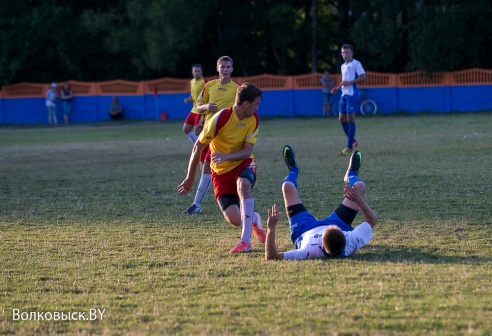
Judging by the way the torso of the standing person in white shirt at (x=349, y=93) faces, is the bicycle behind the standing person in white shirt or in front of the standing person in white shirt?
behind

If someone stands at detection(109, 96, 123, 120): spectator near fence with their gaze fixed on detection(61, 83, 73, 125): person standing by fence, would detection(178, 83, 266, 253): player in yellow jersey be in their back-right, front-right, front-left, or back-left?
back-left

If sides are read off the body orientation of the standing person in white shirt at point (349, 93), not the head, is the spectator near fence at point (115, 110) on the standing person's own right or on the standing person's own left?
on the standing person's own right

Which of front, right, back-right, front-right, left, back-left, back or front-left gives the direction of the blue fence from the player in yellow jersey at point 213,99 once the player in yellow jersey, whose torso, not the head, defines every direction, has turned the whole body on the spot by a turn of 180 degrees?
front

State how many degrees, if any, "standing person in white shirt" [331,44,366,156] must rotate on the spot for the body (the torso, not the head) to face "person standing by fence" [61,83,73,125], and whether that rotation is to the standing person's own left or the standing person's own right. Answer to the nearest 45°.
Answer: approximately 90° to the standing person's own right

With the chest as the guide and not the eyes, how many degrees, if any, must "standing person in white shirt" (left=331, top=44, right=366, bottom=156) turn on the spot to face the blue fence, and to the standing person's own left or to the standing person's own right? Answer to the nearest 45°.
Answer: approximately 135° to the standing person's own right

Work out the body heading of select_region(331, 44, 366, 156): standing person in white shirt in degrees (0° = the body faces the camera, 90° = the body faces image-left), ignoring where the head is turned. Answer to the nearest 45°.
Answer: approximately 45°

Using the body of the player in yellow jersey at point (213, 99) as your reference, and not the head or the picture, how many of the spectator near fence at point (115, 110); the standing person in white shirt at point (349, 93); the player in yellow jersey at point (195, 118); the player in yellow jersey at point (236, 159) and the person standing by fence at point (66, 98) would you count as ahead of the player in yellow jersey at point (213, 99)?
1

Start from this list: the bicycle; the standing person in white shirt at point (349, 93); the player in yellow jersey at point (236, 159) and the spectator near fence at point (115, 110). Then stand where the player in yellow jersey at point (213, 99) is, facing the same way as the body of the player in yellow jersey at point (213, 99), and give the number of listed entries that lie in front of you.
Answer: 1

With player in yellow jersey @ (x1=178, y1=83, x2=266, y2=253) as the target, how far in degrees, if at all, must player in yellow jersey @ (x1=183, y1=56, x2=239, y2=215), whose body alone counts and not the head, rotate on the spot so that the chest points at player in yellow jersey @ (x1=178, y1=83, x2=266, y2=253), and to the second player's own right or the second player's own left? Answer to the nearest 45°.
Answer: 0° — they already face them

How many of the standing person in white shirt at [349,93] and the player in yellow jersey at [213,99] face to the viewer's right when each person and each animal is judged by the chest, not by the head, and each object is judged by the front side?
0

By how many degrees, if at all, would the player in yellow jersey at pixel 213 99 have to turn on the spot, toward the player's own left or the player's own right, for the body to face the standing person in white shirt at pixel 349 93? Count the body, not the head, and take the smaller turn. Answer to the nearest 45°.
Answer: approximately 135° to the player's own left
